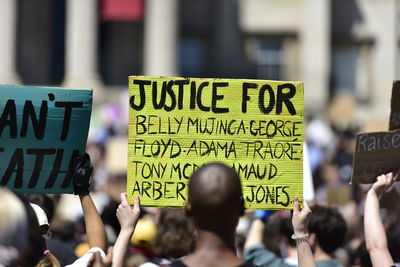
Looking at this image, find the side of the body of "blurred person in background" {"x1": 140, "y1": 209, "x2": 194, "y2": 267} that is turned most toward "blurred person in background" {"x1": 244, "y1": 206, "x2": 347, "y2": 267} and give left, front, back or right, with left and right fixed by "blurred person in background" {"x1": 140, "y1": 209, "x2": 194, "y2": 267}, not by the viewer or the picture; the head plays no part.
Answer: right

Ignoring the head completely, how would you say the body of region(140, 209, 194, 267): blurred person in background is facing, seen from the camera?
away from the camera

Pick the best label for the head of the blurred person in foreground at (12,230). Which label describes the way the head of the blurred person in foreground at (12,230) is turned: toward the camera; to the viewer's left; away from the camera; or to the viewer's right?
away from the camera

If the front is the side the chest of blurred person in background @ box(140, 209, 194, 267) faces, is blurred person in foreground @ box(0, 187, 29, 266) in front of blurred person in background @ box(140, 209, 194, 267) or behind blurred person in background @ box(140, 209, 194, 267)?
behind

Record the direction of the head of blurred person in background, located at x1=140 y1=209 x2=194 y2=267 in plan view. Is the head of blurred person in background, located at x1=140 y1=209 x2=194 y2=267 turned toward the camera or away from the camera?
away from the camera
